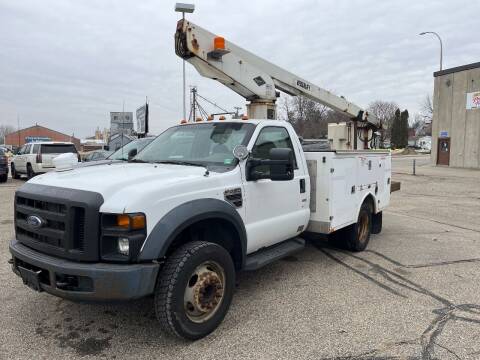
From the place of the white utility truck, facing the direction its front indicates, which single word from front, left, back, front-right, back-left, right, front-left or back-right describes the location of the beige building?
back

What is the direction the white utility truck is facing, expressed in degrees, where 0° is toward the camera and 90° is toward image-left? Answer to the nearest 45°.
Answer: approximately 45°

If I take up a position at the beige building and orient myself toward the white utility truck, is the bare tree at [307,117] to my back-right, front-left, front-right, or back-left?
back-right

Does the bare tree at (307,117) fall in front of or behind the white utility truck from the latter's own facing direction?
behind
